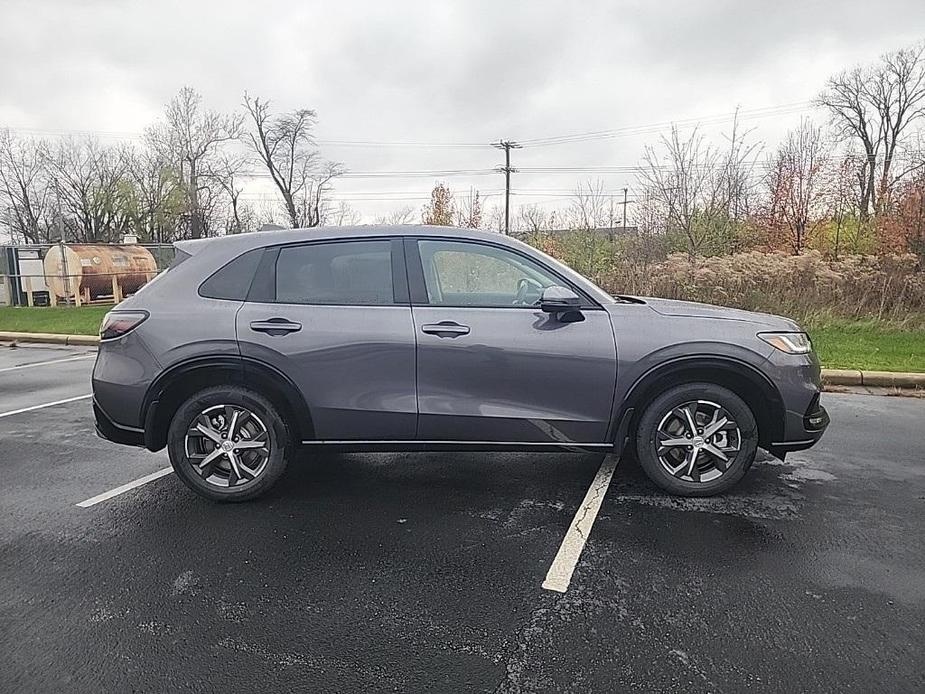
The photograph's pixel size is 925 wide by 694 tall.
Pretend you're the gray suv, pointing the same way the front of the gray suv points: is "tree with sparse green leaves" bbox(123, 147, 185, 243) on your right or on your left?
on your left

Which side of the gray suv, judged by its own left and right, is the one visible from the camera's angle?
right

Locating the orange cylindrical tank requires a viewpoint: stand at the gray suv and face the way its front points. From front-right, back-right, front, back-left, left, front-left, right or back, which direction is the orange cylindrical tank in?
back-left

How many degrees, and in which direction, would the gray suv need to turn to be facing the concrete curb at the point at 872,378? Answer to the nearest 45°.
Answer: approximately 45° to its left

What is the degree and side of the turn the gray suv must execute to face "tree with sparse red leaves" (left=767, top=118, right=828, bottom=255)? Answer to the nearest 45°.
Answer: approximately 45° to its left

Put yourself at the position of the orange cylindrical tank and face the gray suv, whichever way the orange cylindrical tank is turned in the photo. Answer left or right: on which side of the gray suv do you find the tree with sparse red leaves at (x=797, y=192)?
left

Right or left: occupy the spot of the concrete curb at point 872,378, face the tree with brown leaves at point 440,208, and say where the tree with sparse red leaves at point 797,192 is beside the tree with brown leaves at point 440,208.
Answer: right
